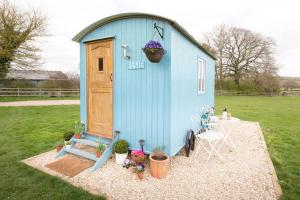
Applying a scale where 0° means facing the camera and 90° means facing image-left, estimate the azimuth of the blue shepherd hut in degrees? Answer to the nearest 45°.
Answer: approximately 45°

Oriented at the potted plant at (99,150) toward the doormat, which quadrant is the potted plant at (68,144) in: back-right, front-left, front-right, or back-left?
front-right

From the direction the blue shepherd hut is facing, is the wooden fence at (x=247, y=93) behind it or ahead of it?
behind

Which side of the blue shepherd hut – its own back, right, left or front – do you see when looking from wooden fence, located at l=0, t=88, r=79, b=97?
right

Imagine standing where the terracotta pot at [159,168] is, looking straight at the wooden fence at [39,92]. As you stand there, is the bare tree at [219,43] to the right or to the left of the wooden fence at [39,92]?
right

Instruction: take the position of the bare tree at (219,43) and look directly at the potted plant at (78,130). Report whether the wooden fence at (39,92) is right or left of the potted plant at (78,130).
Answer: right

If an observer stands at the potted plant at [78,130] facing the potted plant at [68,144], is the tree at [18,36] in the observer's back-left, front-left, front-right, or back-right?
back-right
